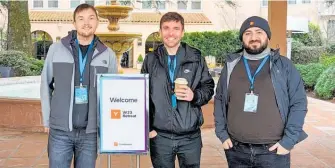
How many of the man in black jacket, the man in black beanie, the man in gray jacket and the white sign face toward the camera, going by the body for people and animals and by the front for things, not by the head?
4

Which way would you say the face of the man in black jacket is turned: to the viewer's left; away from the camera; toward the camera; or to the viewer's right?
toward the camera

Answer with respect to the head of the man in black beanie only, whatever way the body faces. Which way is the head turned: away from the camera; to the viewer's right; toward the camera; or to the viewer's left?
toward the camera

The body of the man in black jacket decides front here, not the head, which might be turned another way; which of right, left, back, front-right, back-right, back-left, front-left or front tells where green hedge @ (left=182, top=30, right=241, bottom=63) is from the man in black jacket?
back

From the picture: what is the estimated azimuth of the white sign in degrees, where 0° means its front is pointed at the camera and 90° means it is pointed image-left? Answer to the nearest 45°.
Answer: approximately 0°

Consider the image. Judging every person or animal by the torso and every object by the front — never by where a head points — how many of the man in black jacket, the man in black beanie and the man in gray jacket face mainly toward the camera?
3

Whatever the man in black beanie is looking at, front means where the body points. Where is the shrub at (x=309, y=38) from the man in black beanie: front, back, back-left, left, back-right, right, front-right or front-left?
back

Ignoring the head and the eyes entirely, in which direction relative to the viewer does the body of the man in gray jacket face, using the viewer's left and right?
facing the viewer

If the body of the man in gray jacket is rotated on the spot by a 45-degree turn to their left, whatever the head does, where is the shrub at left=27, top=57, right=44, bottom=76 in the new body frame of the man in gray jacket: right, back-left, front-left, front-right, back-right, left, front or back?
back-left

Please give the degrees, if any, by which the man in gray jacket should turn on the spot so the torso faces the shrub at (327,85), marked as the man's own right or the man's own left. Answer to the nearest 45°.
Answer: approximately 135° to the man's own left

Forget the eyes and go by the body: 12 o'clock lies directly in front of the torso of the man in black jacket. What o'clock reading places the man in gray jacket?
The man in gray jacket is roughly at 3 o'clock from the man in black jacket.

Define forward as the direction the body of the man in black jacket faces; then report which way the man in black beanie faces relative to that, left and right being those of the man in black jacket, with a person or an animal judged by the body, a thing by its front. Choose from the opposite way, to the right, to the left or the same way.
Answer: the same way

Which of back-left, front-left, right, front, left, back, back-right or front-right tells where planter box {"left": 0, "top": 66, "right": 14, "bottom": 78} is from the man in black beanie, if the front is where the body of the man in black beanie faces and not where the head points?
back-right
